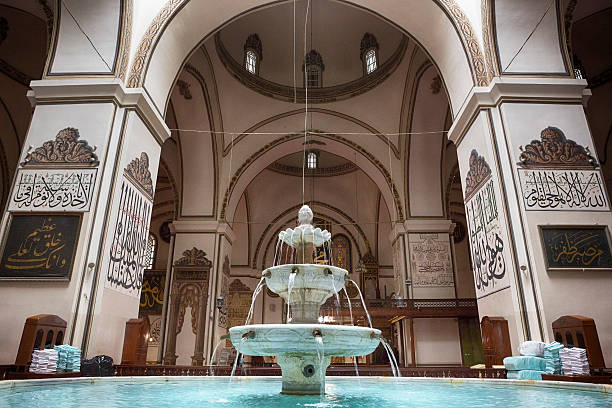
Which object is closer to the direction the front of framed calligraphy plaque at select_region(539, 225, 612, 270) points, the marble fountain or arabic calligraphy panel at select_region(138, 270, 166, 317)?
the marble fountain

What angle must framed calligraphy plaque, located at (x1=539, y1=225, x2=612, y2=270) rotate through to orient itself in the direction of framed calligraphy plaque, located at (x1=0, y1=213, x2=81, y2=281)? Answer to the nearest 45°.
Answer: approximately 45° to its right

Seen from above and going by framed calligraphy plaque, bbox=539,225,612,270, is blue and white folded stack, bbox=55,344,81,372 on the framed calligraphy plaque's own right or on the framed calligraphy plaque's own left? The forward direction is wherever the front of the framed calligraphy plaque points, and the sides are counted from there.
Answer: on the framed calligraphy plaque's own right

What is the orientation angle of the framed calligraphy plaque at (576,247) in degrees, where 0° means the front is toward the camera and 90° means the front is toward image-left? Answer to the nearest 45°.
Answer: approximately 0°

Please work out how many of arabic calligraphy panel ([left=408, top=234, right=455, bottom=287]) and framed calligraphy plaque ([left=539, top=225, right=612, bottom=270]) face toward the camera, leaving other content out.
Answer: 2

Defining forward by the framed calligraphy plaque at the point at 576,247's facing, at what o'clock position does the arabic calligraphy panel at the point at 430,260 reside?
The arabic calligraphy panel is roughly at 5 o'clock from the framed calligraphy plaque.

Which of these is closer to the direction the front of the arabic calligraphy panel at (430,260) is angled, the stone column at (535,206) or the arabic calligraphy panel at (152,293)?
the stone column
